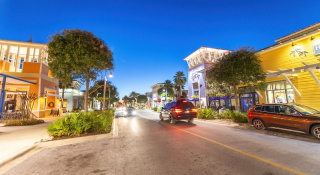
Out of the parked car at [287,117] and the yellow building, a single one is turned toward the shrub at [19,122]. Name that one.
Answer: the yellow building

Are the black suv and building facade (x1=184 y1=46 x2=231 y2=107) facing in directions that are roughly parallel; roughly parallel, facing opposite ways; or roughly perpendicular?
roughly perpendicular

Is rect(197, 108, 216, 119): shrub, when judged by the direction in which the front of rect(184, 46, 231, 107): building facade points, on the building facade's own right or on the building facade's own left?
on the building facade's own left

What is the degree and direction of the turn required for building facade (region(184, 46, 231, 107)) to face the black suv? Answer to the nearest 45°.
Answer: approximately 45° to its left

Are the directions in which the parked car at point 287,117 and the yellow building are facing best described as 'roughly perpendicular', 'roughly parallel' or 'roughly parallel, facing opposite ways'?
roughly perpendicular

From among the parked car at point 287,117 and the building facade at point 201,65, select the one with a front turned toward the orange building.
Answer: the building facade

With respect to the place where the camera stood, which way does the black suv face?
facing away from the viewer and to the left of the viewer

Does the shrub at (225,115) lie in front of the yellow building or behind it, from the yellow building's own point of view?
in front

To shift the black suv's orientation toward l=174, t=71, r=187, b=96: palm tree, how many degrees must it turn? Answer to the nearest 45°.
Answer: approximately 45° to its right

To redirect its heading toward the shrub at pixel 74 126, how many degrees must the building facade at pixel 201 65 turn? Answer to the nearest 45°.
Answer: approximately 45° to its left

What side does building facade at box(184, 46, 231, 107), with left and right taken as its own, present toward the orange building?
front

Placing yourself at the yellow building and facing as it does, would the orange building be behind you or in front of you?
in front

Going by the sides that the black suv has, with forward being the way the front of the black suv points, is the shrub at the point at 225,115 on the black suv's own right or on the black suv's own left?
on the black suv's own right
